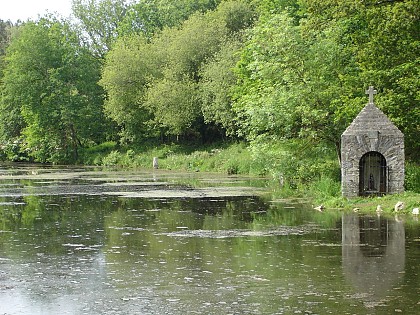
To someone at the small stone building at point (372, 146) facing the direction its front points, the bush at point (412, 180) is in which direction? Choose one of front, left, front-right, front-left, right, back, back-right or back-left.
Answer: back-left

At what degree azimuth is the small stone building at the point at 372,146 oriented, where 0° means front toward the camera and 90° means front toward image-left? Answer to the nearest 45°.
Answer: approximately 0°
